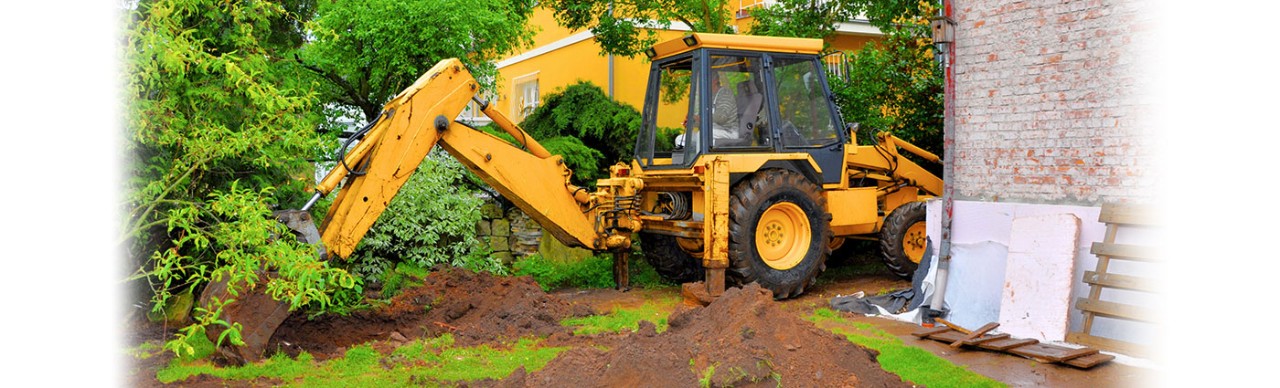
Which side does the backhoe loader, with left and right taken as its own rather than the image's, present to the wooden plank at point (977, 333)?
right

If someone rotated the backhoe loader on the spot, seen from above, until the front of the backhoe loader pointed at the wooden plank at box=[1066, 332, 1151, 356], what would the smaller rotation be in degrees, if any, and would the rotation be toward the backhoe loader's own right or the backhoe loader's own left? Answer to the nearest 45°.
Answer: approximately 90° to the backhoe loader's own right

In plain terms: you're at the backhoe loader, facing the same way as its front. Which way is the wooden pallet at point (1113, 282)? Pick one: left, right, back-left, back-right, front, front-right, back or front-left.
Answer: right

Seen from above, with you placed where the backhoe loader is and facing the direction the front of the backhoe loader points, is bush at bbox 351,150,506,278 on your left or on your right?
on your left

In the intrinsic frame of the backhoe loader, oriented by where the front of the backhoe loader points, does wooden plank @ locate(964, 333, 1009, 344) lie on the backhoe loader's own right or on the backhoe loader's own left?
on the backhoe loader's own right

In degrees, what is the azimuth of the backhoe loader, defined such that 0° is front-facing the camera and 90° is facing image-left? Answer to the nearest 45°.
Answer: approximately 225°

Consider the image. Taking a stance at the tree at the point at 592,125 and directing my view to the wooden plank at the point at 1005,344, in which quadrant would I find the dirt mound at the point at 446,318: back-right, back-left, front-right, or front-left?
front-right
